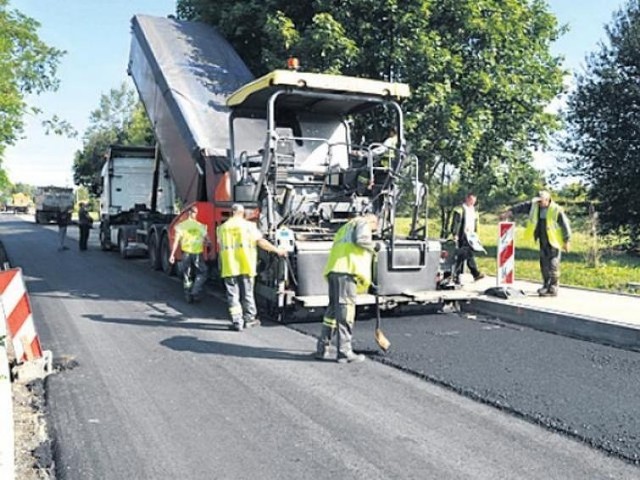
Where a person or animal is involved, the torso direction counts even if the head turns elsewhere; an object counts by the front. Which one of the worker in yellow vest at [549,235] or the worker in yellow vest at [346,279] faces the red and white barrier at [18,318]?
the worker in yellow vest at [549,235]

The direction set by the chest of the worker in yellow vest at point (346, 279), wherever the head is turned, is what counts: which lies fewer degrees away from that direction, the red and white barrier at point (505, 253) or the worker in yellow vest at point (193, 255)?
the red and white barrier

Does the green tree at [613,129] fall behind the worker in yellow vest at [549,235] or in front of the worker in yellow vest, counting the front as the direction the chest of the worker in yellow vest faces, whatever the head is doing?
behind

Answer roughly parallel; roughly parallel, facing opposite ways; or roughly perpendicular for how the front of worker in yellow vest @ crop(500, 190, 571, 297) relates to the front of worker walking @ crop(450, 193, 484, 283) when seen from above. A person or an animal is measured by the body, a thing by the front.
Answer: roughly perpendicular

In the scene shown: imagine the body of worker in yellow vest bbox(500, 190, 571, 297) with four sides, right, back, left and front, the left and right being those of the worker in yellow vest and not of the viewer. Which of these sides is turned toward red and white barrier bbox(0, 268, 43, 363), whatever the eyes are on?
front

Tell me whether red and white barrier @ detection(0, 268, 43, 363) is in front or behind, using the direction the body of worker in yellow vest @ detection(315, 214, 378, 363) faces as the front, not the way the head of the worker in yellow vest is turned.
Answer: behind

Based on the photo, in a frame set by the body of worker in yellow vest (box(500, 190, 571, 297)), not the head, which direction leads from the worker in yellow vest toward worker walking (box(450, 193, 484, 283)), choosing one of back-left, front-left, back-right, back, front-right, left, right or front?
right

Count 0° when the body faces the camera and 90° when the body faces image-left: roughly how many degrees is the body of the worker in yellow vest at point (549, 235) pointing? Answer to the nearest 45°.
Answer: approximately 45°

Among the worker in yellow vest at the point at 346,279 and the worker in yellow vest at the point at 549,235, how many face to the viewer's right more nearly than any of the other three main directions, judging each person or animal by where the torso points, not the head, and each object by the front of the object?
1

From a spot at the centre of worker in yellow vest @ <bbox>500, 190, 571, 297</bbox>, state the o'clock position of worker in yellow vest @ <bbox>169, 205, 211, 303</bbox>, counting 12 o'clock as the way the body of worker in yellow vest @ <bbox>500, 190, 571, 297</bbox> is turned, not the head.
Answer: worker in yellow vest @ <bbox>169, 205, 211, 303</bbox> is roughly at 1 o'clock from worker in yellow vest @ <bbox>500, 190, 571, 297</bbox>.
